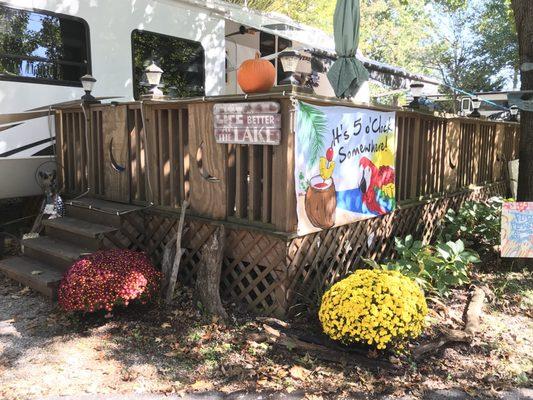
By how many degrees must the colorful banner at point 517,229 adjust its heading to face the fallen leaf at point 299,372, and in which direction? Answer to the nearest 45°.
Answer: approximately 45° to its right

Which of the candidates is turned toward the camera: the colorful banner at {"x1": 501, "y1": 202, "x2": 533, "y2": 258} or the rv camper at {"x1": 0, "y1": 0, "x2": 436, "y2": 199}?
the colorful banner

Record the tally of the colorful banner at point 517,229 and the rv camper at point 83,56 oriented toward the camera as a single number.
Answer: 1

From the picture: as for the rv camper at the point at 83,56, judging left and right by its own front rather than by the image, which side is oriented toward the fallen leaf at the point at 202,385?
right

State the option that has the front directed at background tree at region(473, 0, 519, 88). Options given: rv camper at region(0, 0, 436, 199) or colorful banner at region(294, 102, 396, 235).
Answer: the rv camper

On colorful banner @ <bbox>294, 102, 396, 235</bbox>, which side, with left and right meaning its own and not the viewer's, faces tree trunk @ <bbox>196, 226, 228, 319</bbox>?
right

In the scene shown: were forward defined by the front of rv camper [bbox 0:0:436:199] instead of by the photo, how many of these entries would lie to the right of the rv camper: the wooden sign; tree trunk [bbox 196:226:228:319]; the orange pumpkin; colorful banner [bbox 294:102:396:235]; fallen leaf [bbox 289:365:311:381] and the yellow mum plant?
6

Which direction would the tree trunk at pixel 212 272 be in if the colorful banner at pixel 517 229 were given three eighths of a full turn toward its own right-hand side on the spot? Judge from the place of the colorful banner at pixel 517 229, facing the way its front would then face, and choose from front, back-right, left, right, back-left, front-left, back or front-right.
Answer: left

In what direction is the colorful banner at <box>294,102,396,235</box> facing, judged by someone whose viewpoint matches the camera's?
facing the viewer and to the right of the viewer

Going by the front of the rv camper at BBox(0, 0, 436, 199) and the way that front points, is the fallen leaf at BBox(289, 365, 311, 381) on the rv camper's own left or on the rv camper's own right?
on the rv camper's own right

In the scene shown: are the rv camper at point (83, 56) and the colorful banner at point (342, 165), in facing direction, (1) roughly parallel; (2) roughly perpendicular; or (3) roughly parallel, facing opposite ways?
roughly perpendicular

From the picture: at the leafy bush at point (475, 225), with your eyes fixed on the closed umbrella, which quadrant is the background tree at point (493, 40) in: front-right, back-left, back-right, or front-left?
back-right

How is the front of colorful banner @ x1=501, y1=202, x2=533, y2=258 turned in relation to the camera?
facing the viewer

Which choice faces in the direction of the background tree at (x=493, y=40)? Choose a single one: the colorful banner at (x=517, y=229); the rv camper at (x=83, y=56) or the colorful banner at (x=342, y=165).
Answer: the rv camper
